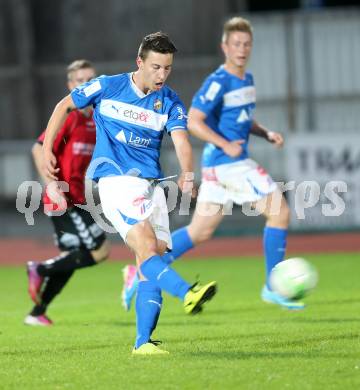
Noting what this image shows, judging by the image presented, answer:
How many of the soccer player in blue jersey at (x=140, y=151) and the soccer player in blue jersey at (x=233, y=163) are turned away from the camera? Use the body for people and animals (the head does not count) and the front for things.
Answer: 0

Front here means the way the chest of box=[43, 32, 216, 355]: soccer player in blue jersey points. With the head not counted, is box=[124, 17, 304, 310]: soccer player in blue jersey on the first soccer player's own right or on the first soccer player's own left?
on the first soccer player's own left

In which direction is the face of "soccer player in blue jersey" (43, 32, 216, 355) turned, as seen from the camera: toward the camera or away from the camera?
toward the camera

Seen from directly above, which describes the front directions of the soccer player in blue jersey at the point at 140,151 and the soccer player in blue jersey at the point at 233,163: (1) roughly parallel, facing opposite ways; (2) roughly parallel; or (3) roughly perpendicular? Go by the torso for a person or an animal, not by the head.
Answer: roughly parallel

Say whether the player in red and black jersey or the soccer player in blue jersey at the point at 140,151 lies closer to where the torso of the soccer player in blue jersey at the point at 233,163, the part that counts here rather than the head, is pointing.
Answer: the soccer player in blue jersey

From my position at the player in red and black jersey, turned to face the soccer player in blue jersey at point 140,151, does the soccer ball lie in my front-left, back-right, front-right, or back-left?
front-left

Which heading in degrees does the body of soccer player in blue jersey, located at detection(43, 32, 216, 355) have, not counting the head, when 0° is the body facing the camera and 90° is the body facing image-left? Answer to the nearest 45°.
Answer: approximately 315°

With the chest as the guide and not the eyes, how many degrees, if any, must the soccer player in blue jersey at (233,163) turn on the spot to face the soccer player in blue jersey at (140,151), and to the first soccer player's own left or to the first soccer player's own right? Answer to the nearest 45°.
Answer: approximately 45° to the first soccer player's own right

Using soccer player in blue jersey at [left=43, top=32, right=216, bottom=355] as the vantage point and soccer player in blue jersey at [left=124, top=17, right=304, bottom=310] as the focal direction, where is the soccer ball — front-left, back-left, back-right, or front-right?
front-right
